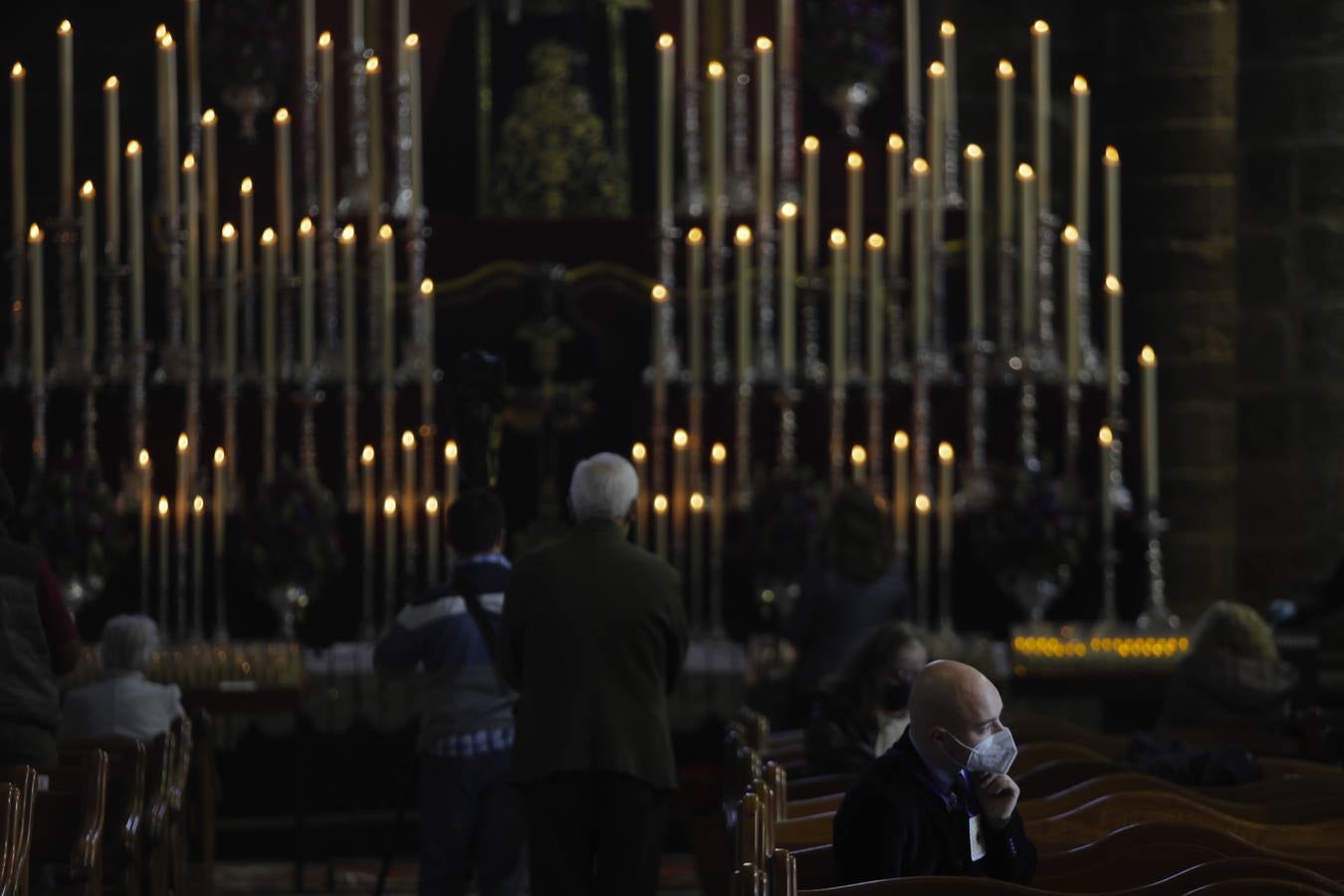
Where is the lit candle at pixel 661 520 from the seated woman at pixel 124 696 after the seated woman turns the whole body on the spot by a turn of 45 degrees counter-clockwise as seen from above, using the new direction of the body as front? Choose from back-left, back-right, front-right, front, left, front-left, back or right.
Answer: right

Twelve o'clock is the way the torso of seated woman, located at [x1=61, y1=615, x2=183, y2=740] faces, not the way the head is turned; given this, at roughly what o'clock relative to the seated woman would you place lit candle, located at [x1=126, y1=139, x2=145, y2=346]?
The lit candle is roughly at 12 o'clock from the seated woman.

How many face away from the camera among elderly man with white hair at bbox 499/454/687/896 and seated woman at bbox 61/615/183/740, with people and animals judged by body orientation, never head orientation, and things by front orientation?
2

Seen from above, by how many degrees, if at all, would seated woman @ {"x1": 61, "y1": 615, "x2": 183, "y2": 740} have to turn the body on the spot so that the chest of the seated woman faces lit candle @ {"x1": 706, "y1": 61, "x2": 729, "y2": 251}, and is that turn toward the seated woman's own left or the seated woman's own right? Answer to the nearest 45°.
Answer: approximately 45° to the seated woman's own right

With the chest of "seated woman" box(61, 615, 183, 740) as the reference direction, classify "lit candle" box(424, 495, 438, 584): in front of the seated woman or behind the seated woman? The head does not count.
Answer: in front

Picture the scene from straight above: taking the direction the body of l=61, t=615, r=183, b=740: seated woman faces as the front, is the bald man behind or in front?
behind

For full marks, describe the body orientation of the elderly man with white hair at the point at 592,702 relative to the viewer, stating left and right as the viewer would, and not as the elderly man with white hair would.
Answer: facing away from the viewer

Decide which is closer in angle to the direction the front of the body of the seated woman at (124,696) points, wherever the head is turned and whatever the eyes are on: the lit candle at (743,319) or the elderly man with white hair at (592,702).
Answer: the lit candle

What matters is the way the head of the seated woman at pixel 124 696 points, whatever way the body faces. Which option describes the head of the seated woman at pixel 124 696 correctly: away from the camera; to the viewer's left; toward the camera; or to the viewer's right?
away from the camera

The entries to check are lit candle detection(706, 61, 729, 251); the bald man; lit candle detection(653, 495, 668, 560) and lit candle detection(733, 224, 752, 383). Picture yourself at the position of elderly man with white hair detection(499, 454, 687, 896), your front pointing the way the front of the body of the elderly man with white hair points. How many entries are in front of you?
3

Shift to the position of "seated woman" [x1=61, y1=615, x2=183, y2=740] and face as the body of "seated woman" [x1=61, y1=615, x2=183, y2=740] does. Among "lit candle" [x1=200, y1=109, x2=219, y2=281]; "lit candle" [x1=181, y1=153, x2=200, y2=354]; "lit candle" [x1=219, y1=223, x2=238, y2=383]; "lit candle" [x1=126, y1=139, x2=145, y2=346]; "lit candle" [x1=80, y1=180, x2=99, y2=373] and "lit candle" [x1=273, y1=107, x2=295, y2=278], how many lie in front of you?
6

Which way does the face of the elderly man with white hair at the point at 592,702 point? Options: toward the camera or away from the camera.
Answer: away from the camera

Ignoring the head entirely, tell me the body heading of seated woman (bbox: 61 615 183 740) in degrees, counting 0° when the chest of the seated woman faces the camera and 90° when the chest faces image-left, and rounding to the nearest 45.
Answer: approximately 180°

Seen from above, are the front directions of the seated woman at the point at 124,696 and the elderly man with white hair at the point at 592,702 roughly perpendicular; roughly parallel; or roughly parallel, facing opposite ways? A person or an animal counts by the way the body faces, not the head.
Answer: roughly parallel

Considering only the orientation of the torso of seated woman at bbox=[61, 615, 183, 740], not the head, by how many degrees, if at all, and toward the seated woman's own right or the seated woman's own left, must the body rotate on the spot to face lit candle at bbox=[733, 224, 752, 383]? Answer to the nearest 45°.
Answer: approximately 45° to the seated woman's own right

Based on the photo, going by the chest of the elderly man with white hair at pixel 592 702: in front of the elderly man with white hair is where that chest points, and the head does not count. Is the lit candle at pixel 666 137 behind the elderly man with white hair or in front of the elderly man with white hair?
in front

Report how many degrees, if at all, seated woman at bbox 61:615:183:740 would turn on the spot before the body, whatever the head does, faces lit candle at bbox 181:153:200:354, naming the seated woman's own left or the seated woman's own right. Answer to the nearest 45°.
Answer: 0° — they already face it

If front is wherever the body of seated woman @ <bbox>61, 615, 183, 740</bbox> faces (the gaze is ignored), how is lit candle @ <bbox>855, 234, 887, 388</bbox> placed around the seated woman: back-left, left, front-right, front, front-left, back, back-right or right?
front-right
